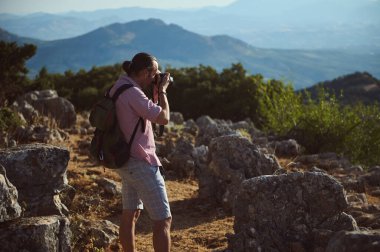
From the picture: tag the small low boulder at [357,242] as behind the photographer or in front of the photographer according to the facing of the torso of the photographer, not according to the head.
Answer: in front

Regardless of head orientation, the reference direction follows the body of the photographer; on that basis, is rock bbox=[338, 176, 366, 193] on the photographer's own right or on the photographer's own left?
on the photographer's own left

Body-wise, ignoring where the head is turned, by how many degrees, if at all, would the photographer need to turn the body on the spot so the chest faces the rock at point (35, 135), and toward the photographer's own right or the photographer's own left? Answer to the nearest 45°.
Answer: approximately 90° to the photographer's own left

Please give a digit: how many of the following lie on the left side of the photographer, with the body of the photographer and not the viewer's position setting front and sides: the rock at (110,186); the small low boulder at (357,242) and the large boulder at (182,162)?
2

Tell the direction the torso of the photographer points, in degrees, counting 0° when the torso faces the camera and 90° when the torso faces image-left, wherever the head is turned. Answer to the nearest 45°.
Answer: approximately 270°

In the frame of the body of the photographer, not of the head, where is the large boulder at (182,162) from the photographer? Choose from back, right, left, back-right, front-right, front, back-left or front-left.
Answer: left

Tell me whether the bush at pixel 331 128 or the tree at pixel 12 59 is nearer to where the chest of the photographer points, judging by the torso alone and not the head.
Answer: the bush

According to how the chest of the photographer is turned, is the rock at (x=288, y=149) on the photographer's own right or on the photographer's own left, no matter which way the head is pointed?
on the photographer's own left

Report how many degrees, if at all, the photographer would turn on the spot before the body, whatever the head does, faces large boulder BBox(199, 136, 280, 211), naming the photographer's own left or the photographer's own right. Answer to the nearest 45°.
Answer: approximately 90° to the photographer's own left

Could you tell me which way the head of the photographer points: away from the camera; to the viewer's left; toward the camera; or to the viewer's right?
to the viewer's right

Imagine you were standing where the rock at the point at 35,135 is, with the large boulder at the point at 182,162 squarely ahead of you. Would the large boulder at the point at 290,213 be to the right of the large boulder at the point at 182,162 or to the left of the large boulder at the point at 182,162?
right

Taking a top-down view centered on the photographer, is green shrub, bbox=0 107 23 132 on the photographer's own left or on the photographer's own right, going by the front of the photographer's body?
on the photographer's own left
